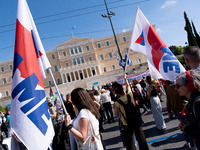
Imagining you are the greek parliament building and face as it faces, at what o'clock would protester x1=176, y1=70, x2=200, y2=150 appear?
The protester is roughly at 12 o'clock from the greek parliament building.

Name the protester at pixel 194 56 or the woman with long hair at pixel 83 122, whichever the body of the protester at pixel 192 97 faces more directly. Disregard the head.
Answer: the woman with long hair

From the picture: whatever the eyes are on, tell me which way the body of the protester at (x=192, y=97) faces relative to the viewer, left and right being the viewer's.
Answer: facing to the left of the viewer

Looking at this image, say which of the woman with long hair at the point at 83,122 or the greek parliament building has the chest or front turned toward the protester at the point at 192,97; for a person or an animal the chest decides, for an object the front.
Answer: the greek parliament building

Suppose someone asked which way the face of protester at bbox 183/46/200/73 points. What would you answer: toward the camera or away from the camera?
away from the camera

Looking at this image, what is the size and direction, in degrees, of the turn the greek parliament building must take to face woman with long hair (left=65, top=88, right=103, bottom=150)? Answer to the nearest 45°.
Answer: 0° — it already faces them

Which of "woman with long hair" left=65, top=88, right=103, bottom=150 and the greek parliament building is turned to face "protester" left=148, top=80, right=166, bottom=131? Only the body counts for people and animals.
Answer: the greek parliament building
